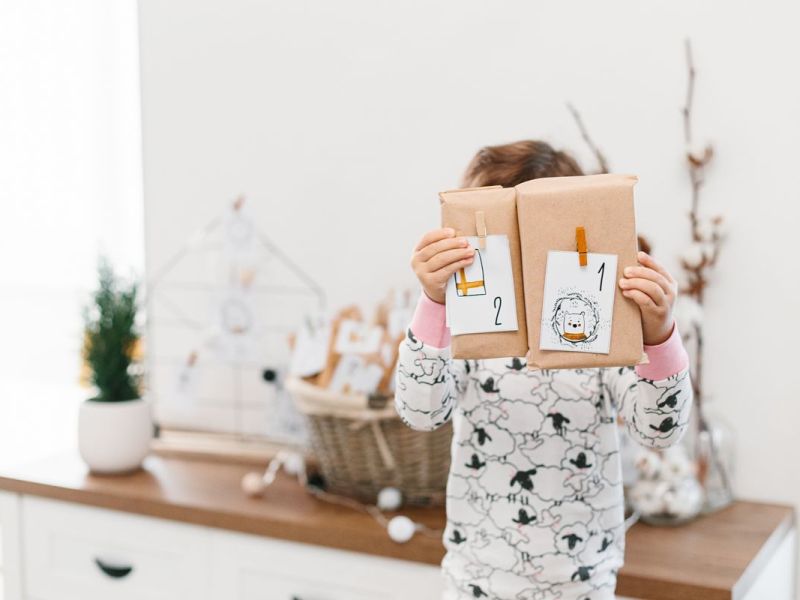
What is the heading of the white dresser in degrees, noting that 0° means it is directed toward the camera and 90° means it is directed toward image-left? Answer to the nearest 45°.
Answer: approximately 45°

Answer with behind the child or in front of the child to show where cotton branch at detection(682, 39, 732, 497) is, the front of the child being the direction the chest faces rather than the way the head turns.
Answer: behind

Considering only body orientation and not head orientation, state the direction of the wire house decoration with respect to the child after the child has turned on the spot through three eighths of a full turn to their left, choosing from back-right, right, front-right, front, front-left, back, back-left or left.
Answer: left

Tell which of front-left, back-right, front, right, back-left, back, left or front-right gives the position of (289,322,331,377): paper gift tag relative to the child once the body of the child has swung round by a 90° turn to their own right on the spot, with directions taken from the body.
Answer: front-right

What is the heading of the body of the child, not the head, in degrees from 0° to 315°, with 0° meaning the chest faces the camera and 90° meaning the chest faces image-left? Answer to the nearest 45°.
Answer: approximately 0°
